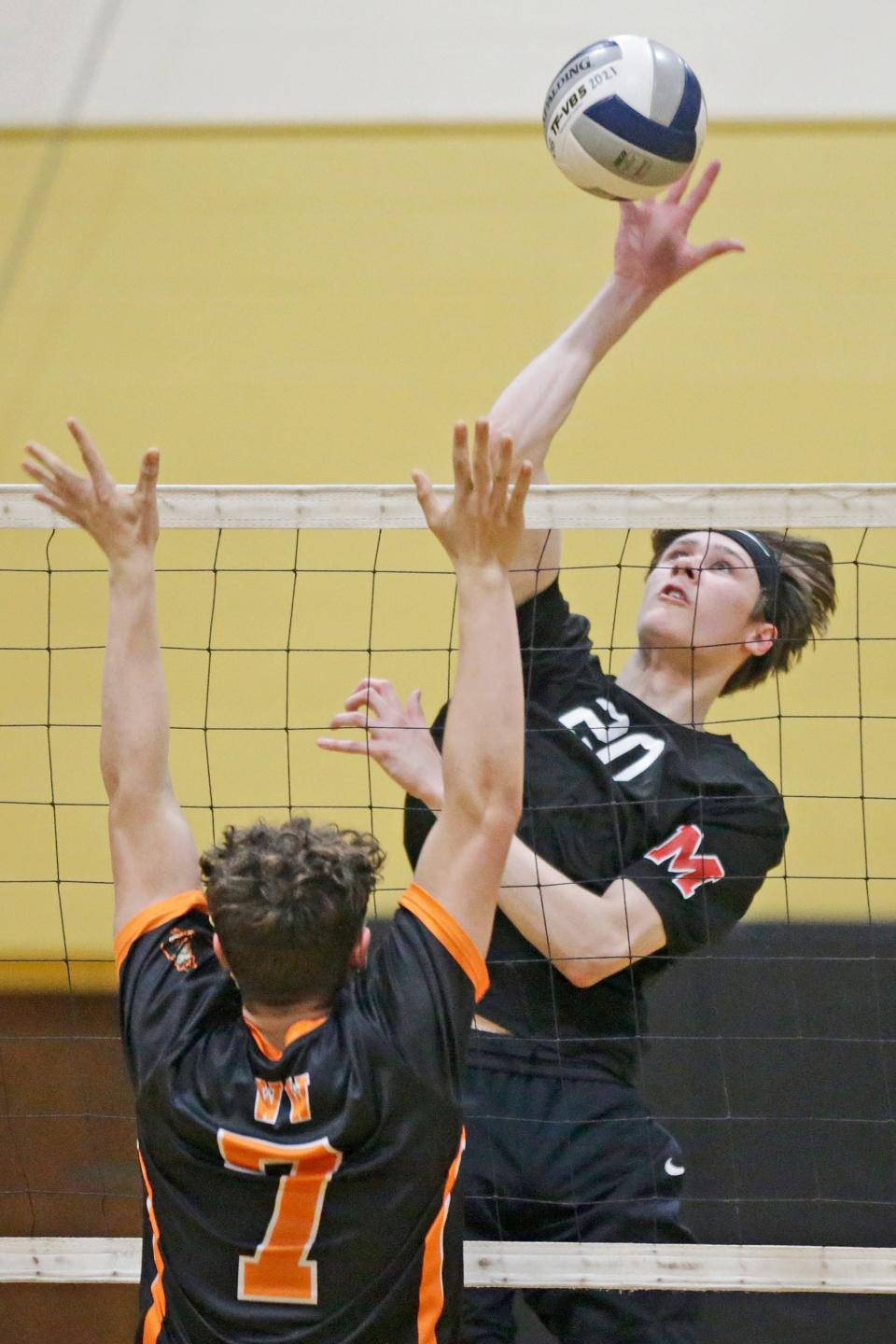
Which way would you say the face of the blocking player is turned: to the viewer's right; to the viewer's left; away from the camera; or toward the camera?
away from the camera

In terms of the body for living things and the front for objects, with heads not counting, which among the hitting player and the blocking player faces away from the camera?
the blocking player

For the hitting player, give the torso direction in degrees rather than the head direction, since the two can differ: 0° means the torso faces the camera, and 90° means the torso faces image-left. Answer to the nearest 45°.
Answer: approximately 45°

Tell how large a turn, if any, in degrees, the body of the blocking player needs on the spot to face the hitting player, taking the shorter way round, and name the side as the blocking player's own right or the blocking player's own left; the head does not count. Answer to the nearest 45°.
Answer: approximately 45° to the blocking player's own right

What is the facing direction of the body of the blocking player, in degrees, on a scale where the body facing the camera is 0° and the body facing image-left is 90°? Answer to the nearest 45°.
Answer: approximately 180°

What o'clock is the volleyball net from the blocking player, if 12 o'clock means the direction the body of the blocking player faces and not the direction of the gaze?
The volleyball net is roughly at 12 o'clock from the blocking player.

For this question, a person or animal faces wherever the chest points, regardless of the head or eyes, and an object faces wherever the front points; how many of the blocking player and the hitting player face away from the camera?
1

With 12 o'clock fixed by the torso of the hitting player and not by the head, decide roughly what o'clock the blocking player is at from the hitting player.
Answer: The blocking player is roughly at 11 o'clock from the hitting player.

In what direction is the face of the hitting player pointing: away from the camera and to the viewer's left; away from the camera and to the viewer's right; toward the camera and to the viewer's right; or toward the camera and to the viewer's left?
toward the camera and to the viewer's left
